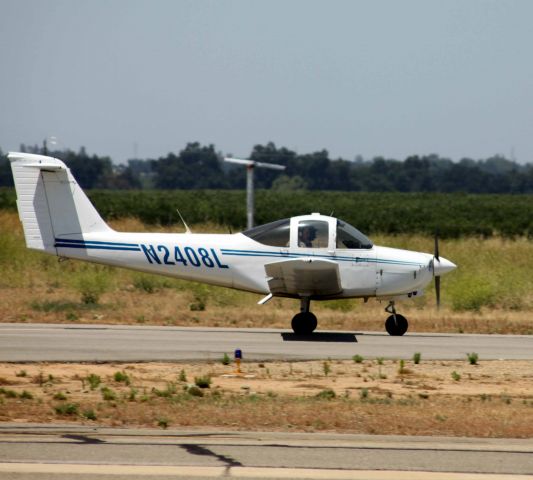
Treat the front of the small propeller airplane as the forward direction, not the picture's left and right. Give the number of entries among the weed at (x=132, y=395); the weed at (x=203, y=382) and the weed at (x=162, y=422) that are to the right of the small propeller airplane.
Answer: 3

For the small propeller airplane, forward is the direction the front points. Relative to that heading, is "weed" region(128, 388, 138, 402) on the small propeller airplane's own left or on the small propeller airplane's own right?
on the small propeller airplane's own right

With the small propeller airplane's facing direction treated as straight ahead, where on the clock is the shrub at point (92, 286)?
The shrub is roughly at 8 o'clock from the small propeller airplane.

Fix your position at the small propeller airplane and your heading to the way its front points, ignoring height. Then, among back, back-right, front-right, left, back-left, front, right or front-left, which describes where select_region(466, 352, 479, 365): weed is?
front-right

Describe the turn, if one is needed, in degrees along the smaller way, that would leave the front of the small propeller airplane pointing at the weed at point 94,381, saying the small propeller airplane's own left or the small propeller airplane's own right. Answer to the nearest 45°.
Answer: approximately 90° to the small propeller airplane's own right

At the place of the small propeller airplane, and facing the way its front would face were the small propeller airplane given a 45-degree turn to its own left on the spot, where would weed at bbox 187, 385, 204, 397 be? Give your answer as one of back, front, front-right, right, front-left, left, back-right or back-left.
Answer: back-right

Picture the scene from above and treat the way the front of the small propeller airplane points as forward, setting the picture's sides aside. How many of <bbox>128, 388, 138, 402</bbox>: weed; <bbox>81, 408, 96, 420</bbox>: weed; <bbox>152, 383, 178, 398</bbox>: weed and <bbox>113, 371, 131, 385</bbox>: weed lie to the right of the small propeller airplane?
4

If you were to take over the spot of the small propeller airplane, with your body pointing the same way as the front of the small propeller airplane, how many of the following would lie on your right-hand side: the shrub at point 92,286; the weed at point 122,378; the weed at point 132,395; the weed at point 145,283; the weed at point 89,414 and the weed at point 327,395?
4

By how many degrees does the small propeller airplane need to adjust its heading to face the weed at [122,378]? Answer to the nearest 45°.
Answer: approximately 90° to its right

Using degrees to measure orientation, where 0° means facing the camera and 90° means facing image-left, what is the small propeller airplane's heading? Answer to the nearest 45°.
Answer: approximately 270°

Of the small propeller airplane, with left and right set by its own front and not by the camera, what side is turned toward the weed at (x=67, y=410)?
right

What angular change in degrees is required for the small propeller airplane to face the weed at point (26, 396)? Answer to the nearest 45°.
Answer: approximately 90° to its right

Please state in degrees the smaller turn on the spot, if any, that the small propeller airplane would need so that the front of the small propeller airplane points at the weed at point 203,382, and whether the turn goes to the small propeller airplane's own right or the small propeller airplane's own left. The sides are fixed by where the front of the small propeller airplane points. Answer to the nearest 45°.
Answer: approximately 90° to the small propeller airplane's own right

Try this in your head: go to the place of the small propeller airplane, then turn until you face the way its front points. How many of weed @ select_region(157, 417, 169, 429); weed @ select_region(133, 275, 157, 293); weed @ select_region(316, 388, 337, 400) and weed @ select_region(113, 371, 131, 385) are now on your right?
3

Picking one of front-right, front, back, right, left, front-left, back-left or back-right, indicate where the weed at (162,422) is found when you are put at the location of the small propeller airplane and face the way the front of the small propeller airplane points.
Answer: right
